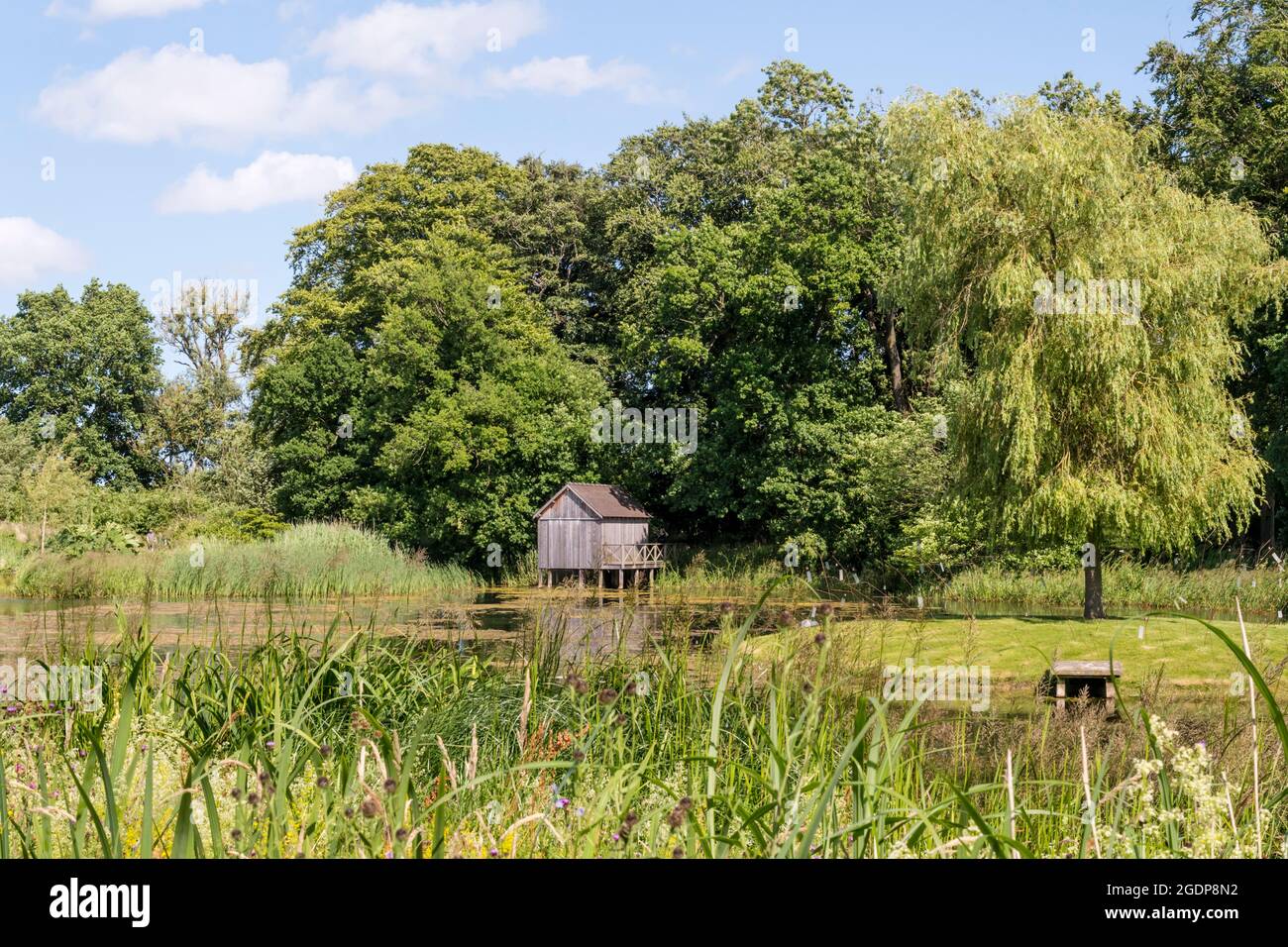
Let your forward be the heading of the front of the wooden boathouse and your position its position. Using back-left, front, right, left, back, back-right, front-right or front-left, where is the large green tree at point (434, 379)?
back

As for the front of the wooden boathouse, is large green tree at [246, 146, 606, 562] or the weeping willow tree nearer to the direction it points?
the weeping willow tree
